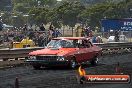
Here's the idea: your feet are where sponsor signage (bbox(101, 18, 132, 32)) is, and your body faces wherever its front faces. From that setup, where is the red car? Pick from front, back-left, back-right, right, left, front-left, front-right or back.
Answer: front

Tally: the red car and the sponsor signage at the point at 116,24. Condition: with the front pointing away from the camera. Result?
0

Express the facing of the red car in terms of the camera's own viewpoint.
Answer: facing the viewer and to the left of the viewer

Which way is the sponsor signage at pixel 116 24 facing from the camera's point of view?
toward the camera
